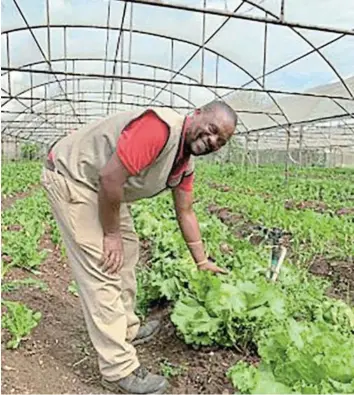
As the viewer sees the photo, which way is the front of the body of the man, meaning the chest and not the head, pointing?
to the viewer's right
